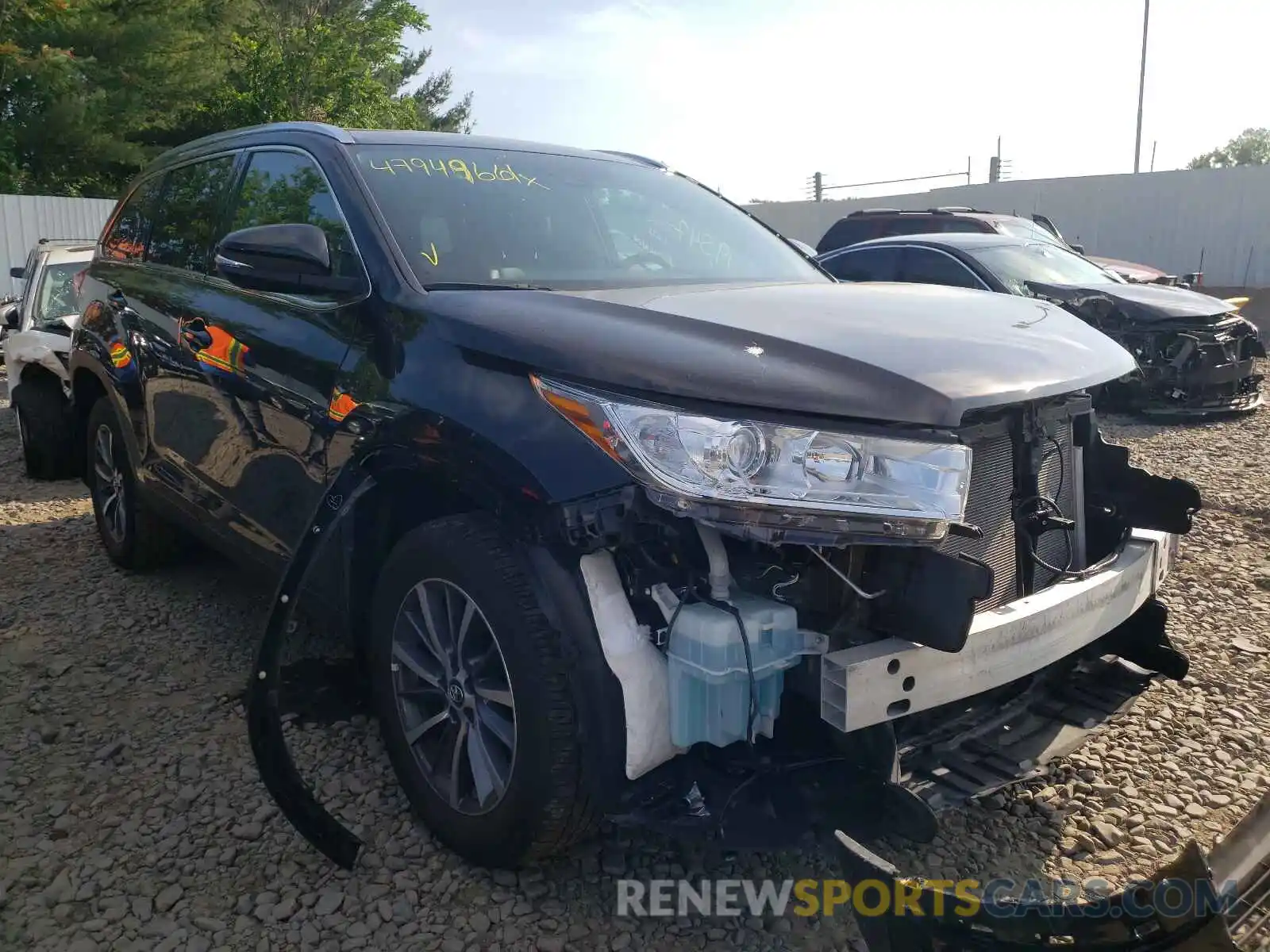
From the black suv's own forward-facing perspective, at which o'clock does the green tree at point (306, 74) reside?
The green tree is roughly at 7 o'clock from the black suv.

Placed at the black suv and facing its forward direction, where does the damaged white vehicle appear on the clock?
The damaged white vehicle is roughly at 6 o'clock from the black suv.

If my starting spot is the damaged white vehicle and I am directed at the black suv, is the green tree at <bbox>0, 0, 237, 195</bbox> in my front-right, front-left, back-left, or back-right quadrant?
back-left

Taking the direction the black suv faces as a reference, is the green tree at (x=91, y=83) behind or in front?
behind

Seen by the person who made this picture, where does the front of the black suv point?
facing the viewer and to the right of the viewer
